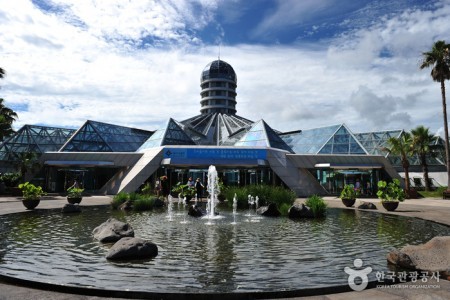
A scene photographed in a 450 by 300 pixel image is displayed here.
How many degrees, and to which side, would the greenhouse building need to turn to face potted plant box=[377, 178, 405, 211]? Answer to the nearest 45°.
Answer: approximately 45° to its left

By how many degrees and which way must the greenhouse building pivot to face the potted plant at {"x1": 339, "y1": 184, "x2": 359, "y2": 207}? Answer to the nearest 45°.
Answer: approximately 45° to its left

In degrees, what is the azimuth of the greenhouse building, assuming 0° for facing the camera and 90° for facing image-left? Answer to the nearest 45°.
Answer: approximately 0°

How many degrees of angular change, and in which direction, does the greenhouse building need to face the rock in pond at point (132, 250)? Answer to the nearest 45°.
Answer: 0° — it already faces it

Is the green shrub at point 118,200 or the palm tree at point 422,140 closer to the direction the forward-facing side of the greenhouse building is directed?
the green shrub

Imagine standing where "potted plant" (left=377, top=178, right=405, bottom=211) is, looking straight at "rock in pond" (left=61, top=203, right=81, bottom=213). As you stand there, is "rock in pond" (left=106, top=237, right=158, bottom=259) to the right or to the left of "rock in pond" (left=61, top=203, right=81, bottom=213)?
left

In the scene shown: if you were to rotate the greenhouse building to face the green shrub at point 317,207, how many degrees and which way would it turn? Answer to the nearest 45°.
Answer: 0° — it already faces it

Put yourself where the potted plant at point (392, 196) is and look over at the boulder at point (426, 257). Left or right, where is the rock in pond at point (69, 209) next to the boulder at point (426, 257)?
right
